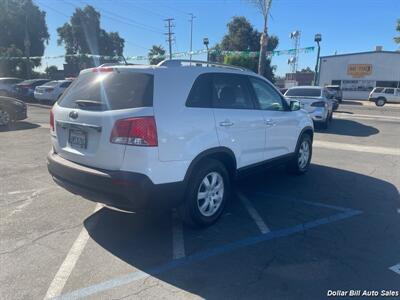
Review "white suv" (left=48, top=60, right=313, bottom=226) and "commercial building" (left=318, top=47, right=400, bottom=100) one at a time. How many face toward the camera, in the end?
1

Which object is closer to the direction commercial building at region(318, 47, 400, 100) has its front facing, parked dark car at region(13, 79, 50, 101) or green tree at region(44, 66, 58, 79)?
the parked dark car

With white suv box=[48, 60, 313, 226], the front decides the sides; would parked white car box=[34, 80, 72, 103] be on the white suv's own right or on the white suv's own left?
on the white suv's own left

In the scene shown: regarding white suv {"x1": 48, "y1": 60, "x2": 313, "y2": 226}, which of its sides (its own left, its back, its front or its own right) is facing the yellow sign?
front

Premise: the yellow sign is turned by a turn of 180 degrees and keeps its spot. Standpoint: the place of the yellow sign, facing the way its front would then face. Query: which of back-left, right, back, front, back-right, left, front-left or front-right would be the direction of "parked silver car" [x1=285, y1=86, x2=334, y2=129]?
back

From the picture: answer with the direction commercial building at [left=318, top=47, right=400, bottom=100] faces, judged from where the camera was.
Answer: facing the viewer

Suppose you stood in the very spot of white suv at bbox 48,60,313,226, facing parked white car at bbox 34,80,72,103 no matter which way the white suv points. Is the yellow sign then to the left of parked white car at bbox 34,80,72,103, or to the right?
right
